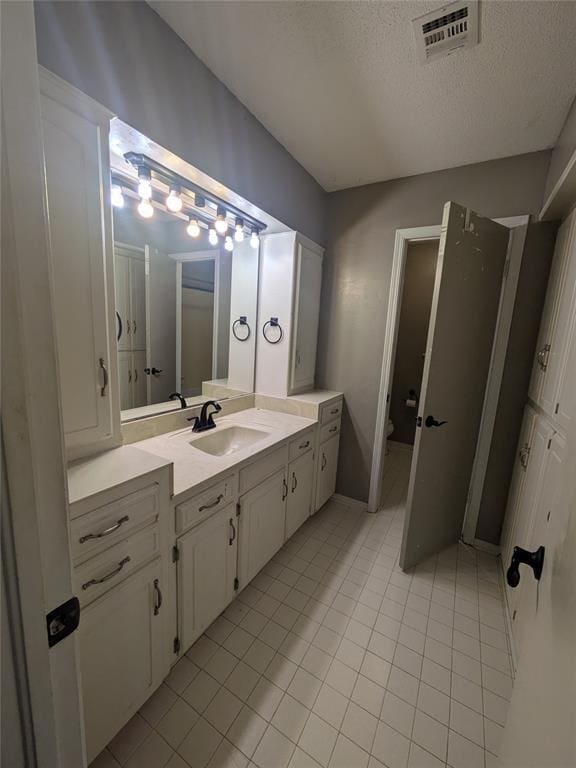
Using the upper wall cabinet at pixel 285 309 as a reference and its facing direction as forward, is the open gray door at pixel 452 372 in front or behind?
in front

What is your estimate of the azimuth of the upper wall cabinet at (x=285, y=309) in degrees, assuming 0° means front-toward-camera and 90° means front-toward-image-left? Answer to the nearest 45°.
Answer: approximately 315°

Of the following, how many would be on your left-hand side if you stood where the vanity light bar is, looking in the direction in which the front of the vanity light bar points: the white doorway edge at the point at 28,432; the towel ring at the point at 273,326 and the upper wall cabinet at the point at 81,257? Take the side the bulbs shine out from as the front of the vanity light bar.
1

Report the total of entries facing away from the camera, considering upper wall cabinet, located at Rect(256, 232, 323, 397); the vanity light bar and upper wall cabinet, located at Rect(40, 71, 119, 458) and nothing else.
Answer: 0

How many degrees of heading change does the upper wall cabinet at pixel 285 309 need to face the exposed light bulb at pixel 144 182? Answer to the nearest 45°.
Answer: approximately 90° to its right

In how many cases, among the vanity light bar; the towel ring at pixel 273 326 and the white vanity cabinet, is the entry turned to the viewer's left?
0

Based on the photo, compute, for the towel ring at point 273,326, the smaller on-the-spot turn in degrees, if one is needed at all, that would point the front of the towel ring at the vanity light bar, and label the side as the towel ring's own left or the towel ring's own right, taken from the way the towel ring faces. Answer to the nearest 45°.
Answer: approximately 45° to the towel ring's own right

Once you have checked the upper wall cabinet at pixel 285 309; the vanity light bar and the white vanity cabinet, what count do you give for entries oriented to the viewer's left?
0

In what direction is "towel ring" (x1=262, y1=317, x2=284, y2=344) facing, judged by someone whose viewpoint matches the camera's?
facing the viewer

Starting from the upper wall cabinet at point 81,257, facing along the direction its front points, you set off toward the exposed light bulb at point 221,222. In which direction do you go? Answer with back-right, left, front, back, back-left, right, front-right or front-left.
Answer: left

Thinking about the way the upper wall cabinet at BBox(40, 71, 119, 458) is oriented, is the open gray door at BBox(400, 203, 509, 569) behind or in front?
in front

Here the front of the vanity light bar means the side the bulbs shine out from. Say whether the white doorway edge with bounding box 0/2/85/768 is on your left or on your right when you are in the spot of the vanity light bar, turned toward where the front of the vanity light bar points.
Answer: on your right

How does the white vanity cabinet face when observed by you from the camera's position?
facing the viewer and to the right of the viewer
